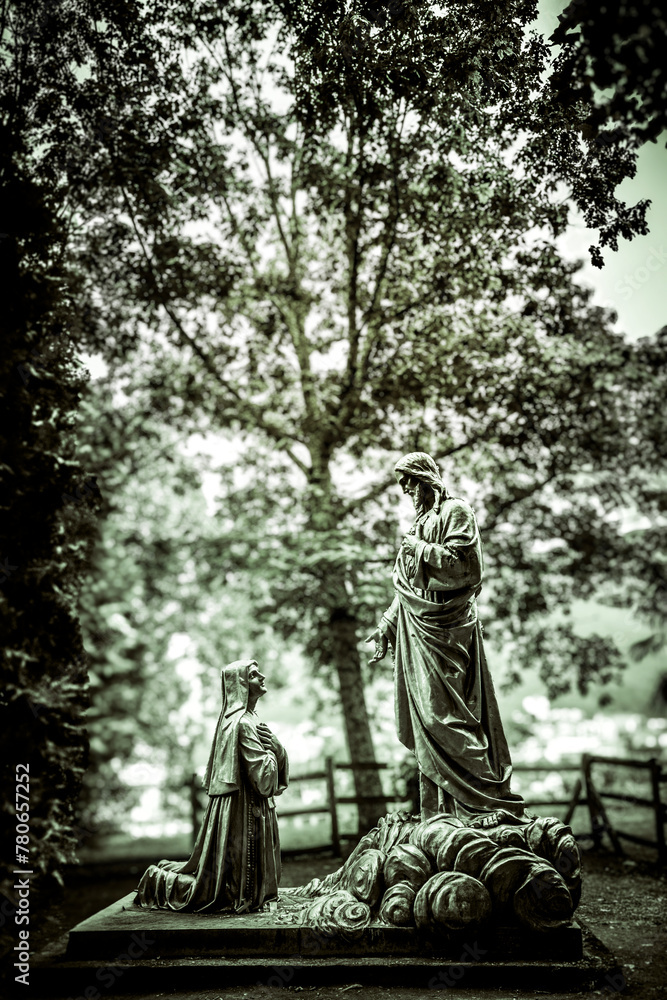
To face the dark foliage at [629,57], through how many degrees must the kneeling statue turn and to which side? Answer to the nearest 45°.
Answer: approximately 45° to its right

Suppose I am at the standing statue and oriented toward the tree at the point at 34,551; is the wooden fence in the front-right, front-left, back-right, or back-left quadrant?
back-right

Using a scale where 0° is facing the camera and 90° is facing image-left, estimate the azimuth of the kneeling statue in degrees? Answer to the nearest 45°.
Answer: approximately 270°
